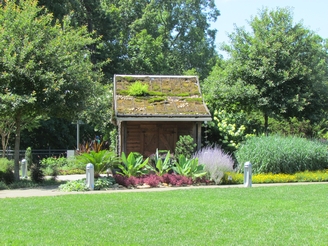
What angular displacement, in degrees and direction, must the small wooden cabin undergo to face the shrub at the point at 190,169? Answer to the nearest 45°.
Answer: approximately 45° to its left

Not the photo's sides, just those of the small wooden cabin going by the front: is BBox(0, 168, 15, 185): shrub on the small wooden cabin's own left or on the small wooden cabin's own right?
on the small wooden cabin's own right

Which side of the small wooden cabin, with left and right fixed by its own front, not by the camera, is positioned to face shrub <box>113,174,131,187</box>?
front

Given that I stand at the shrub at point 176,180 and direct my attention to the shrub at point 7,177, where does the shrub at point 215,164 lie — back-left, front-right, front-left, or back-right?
back-right

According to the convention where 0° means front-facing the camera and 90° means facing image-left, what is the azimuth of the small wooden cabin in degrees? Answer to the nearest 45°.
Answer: approximately 0°

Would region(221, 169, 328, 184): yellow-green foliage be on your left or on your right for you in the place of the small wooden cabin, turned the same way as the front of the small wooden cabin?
on your left

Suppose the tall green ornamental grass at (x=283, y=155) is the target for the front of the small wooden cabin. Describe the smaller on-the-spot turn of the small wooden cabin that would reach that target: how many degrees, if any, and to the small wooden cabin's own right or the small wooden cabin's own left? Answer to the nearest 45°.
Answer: approximately 90° to the small wooden cabin's own left

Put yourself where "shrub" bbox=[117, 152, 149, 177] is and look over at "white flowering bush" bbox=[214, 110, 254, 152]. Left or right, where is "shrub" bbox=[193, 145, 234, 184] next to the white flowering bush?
right

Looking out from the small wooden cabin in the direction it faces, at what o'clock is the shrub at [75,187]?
The shrub is roughly at 1 o'clock from the small wooden cabin.

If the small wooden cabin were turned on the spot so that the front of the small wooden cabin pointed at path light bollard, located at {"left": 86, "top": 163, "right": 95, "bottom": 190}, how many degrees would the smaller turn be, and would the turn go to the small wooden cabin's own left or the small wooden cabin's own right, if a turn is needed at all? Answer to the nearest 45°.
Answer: approximately 45° to the small wooden cabin's own right

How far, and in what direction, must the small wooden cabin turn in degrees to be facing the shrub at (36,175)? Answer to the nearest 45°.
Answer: approximately 45° to its right

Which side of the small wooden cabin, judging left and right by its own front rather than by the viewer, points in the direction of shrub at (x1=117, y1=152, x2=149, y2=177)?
front

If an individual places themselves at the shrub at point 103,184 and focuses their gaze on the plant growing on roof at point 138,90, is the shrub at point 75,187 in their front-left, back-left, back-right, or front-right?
back-left

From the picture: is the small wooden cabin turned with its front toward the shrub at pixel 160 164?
yes

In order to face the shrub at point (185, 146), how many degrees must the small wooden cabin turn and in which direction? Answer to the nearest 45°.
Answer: approximately 45° to its left
